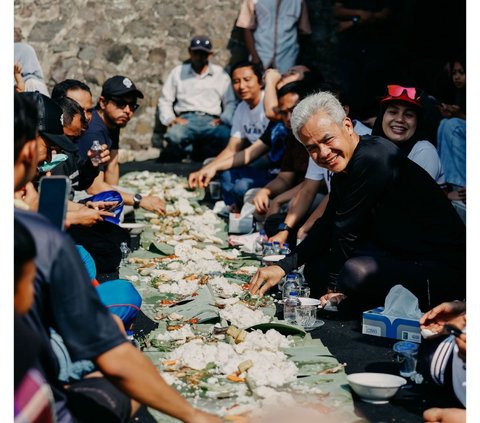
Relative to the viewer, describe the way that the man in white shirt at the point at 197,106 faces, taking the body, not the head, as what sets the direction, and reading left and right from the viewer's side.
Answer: facing the viewer

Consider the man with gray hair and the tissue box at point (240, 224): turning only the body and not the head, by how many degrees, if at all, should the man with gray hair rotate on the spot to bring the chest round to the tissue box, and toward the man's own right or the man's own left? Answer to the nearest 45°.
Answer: approximately 90° to the man's own right

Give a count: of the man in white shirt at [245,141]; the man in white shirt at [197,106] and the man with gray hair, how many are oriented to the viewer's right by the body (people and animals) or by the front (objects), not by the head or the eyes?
0

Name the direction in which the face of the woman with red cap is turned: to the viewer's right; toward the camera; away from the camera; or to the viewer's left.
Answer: toward the camera

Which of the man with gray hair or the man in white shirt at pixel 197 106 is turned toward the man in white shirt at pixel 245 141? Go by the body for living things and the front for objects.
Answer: the man in white shirt at pixel 197 106

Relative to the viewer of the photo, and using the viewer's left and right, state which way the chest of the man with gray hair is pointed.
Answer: facing the viewer and to the left of the viewer

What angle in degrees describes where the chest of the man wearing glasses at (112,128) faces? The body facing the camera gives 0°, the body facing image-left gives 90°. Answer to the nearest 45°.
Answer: approximately 315°

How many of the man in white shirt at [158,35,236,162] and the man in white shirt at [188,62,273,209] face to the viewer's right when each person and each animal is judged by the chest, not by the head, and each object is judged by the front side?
0

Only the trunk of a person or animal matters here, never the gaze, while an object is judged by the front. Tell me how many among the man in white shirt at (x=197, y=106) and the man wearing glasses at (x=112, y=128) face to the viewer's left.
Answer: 0

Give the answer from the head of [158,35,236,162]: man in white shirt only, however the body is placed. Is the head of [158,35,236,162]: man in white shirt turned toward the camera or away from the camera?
toward the camera

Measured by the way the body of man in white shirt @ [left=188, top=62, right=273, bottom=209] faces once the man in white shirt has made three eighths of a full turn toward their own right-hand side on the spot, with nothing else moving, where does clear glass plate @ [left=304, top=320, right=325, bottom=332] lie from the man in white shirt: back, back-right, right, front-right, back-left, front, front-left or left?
back

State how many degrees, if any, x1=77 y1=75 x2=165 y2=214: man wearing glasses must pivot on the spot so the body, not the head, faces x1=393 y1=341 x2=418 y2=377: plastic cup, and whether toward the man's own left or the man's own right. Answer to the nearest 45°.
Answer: approximately 45° to the man's own right

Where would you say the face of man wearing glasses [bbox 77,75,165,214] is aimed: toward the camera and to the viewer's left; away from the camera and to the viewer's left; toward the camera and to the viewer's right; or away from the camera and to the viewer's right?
toward the camera and to the viewer's right
